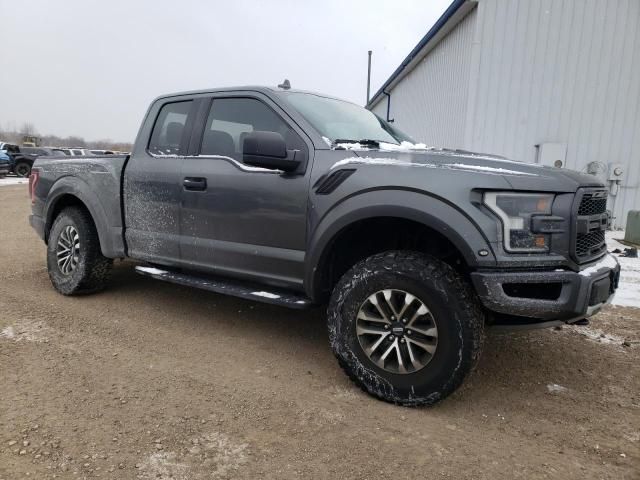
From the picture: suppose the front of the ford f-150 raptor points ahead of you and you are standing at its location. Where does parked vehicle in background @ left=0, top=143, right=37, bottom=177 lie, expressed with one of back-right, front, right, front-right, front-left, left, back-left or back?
back

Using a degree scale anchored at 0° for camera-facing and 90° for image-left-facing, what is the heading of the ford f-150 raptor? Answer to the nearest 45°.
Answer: approximately 315°

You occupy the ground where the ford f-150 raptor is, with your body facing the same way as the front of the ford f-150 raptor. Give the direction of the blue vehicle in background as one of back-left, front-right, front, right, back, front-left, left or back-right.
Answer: back

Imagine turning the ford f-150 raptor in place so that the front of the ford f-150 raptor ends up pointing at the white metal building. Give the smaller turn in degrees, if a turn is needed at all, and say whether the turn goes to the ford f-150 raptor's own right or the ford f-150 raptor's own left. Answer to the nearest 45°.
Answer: approximately 90° to the ford f-150 raptor's own left
